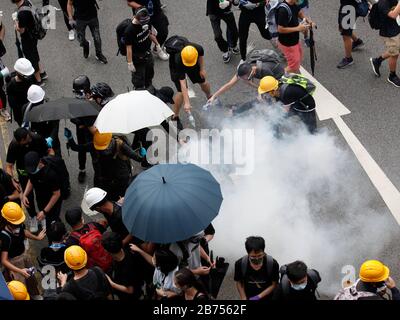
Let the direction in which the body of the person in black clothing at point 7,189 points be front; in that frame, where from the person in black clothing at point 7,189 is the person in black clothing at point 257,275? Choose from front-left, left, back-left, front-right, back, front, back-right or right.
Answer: front-right

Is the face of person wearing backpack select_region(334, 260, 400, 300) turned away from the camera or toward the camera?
away from the camera

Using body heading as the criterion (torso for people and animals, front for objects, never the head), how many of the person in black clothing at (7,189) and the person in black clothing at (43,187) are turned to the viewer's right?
1

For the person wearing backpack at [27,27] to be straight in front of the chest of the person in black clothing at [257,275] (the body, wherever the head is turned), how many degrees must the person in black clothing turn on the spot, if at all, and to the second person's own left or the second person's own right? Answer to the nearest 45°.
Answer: approximately 135° to the second person's own right

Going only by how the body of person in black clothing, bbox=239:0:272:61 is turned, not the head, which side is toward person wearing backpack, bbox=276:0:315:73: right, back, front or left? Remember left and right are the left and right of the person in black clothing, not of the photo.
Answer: left

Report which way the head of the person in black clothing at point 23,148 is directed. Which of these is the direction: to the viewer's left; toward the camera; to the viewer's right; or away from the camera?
to the viewer's right

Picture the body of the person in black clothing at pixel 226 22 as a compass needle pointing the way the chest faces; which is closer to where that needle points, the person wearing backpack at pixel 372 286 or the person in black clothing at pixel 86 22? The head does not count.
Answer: the person wearing backpack

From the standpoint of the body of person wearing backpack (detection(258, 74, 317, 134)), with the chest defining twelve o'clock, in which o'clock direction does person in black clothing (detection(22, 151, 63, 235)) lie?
The person in black clothing is roughly at 11 o'clock from the person wearing backpack.

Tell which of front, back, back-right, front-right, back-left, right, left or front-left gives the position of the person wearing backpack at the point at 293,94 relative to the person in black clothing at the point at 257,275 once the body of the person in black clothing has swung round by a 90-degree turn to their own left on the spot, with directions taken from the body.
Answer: left

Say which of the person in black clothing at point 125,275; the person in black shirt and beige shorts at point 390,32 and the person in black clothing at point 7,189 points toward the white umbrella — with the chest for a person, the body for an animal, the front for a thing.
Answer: the person in black clothing at point 7,189
